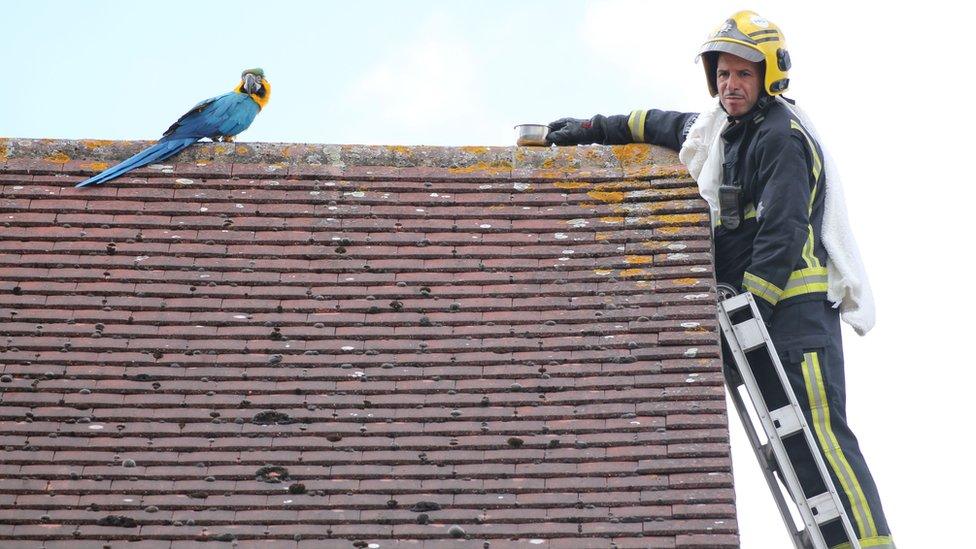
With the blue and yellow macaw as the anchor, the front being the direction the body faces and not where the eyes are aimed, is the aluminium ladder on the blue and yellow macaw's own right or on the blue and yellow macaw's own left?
on the blue and yellow macaw's own right

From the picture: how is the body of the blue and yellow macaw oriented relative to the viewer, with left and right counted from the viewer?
facing away from the viewer and to the right of the viewer

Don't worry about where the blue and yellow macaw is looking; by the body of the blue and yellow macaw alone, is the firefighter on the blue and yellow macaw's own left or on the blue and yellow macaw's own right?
on the blue and yellow macaw's own right

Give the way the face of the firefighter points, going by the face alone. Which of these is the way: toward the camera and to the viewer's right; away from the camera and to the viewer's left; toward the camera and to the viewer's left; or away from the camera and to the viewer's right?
toward the camera and to the viewer's left
